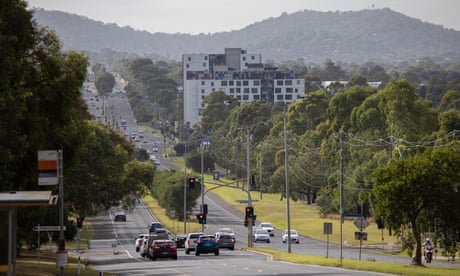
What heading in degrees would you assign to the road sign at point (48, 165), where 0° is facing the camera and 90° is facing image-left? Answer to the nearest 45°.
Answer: approximately 0°
